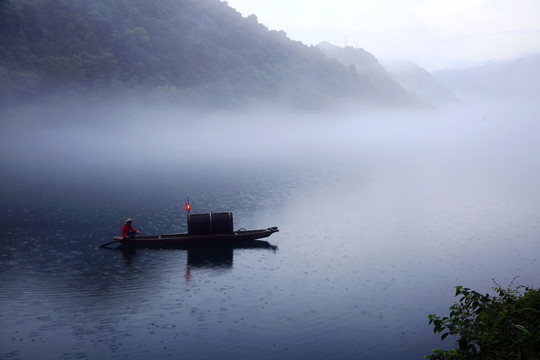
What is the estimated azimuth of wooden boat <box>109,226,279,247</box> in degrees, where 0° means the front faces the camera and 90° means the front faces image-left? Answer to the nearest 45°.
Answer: approximately 270°

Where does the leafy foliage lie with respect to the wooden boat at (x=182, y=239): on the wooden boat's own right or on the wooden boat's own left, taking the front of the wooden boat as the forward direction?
on the wooden boat's own right
